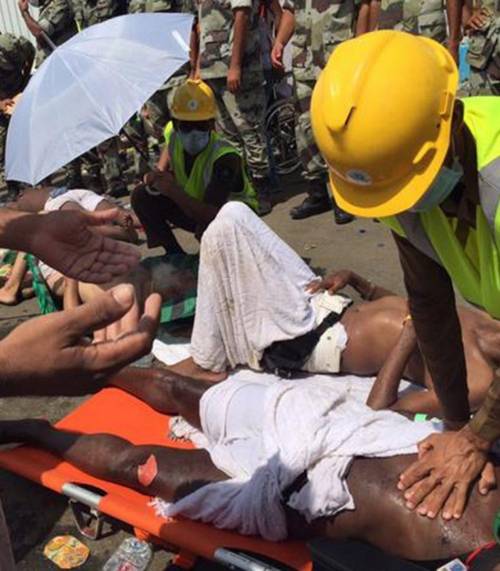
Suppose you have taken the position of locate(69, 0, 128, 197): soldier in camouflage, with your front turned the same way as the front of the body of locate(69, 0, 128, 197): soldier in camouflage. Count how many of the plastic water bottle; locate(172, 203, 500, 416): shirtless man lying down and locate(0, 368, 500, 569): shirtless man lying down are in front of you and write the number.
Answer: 3

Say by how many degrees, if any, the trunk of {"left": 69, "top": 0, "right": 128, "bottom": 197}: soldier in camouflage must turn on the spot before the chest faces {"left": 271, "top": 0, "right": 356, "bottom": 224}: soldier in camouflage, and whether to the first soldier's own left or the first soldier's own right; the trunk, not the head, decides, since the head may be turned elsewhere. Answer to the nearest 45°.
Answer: approximately 45° to the first soldier's own left

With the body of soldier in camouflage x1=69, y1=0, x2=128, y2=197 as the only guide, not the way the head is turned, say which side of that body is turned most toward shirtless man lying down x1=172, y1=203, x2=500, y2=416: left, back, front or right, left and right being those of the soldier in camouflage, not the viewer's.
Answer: front

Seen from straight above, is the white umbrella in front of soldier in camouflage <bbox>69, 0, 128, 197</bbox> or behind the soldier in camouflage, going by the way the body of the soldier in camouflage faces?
in front

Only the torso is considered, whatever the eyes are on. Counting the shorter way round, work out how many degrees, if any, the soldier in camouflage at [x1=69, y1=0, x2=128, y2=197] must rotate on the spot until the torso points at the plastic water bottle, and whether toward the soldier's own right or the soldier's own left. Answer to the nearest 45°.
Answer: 0° — they already face it

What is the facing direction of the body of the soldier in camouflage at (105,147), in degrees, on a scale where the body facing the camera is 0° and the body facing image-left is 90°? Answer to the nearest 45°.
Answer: approximately 0°

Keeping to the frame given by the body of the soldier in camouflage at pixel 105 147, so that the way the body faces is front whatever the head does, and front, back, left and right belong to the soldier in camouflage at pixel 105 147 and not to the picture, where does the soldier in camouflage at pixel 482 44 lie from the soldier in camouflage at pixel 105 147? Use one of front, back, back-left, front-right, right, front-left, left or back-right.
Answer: front-left

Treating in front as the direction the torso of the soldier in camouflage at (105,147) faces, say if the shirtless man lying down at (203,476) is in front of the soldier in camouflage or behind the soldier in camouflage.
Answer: in front

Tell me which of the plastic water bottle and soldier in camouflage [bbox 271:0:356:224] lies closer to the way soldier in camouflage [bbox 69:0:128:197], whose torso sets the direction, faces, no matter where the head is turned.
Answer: the plastic water bottle
